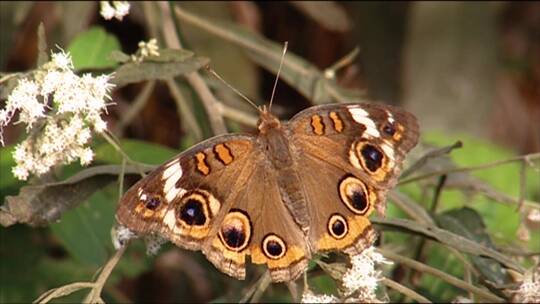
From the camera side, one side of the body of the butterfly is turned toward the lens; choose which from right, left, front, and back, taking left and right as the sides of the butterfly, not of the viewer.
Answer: back

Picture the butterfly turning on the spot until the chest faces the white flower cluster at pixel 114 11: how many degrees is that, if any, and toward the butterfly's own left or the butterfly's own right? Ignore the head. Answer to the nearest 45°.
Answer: approximately 45° to the butterfly's own left

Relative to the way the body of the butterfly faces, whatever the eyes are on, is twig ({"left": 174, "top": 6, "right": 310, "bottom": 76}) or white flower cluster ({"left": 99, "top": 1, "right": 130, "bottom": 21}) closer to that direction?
the twig
